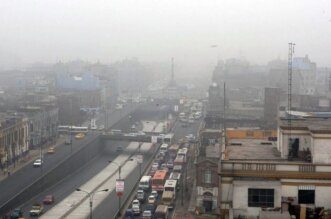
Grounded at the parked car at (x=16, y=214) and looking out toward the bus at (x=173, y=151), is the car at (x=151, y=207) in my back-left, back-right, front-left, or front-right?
front-right

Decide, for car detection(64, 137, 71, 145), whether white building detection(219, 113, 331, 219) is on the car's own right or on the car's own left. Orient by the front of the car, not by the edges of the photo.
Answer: on the car's own left

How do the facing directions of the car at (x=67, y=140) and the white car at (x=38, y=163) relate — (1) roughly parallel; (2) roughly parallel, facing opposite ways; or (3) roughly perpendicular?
roughly parallel

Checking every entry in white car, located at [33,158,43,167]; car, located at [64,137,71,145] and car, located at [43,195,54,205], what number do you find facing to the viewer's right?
0

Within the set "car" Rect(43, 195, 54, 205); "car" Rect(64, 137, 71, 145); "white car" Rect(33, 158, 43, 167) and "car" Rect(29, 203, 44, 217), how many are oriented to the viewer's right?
0

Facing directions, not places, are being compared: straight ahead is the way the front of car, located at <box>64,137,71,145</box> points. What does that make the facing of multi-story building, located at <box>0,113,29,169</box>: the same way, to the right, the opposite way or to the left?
to the left

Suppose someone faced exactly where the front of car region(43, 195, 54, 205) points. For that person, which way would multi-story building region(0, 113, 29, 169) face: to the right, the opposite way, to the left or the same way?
to the left

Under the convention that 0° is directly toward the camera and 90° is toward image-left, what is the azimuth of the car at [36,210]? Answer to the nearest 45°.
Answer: approximately 45°

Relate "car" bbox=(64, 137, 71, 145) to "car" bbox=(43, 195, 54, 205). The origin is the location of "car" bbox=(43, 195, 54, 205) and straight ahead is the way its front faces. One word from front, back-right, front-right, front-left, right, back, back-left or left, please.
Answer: back-right

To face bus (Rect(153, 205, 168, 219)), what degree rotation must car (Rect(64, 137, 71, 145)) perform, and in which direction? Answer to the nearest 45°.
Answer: approximately 45° to its left

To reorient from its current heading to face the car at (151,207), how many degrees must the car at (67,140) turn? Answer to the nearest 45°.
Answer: approximately 45° to its left

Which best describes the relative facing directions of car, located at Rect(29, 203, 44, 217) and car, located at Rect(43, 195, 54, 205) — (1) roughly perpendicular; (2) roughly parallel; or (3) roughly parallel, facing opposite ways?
roughly parallel

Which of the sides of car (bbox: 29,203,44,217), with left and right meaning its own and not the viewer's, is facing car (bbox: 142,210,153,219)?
left

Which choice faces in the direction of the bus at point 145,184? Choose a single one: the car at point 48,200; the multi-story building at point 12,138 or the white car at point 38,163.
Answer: the multi-story building

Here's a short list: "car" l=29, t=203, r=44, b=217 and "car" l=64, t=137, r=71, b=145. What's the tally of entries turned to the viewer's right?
0

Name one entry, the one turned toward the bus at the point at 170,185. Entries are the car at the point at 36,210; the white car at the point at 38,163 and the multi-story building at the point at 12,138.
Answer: the multi-story building

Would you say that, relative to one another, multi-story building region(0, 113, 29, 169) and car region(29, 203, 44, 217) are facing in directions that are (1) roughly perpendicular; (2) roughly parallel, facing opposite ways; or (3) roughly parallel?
roughly perpendicular
